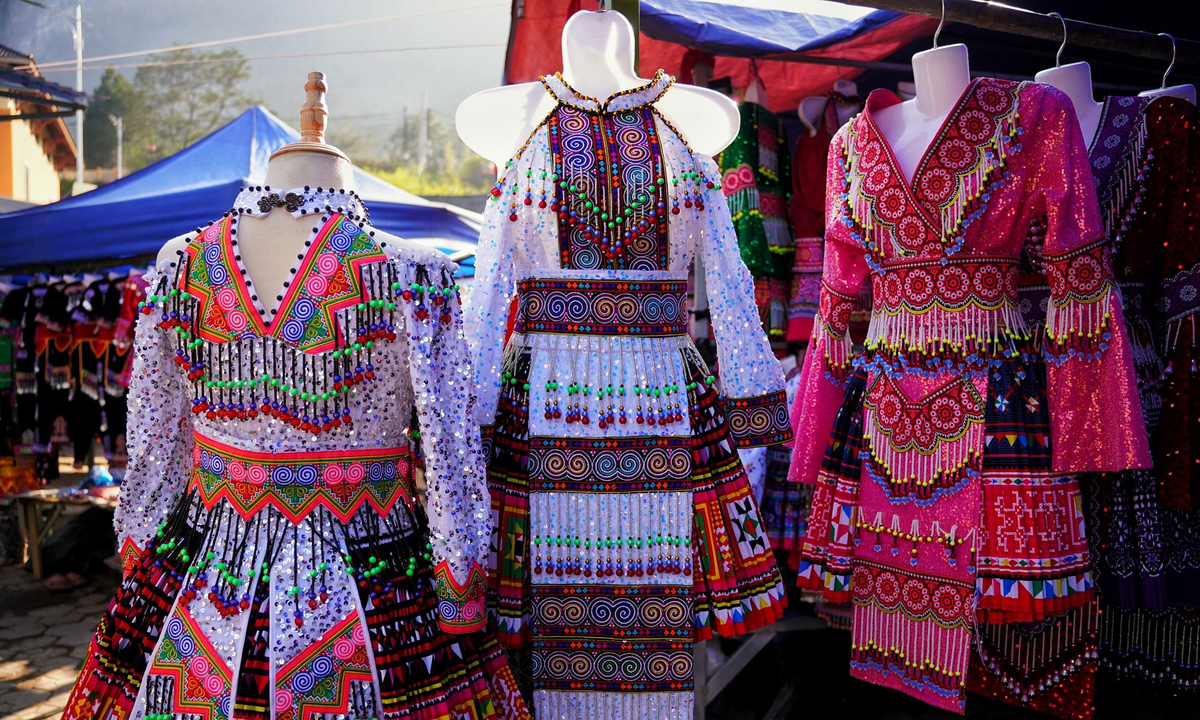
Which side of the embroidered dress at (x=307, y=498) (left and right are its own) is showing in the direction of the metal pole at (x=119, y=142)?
back

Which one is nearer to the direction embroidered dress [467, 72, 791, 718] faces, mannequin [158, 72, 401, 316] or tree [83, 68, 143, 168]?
the mannequin

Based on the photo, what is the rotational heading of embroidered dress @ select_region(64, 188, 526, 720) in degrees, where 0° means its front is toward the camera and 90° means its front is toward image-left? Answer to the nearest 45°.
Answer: approximately 0°

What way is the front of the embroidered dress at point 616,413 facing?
toward the camera

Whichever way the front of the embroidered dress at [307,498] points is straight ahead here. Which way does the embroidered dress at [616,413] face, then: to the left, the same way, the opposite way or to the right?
the same way

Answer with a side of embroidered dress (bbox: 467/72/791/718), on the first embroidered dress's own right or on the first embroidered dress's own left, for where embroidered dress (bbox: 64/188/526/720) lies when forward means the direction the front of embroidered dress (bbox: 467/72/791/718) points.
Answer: on the first embroidered dress's own right

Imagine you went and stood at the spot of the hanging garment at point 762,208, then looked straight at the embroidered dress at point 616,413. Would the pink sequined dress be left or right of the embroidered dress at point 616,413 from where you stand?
left

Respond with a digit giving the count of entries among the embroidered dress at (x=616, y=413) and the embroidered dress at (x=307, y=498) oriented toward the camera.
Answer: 2

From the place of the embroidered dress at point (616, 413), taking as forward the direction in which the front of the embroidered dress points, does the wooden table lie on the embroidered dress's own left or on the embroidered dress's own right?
on the embroidered dress's own right

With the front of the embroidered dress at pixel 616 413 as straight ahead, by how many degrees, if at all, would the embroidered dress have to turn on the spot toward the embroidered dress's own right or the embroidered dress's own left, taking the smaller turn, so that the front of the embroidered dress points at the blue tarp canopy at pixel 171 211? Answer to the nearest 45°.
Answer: approximately 135° to the embroidered dress's own right

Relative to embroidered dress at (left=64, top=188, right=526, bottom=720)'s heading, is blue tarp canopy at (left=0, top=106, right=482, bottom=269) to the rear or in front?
to the rear

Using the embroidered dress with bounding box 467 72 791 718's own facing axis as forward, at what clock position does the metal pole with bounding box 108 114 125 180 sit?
The metal pole is roughly at 5 o'clock from the embroidered dress.

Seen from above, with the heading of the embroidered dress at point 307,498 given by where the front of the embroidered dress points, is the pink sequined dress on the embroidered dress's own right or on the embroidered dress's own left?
on the embroidered dress's own left

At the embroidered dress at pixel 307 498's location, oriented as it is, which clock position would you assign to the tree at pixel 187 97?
The tree is roughly at 6 o'clock from the embroidered dress.

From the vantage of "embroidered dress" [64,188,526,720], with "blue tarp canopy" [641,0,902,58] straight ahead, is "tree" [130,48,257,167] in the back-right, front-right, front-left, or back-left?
front-left
